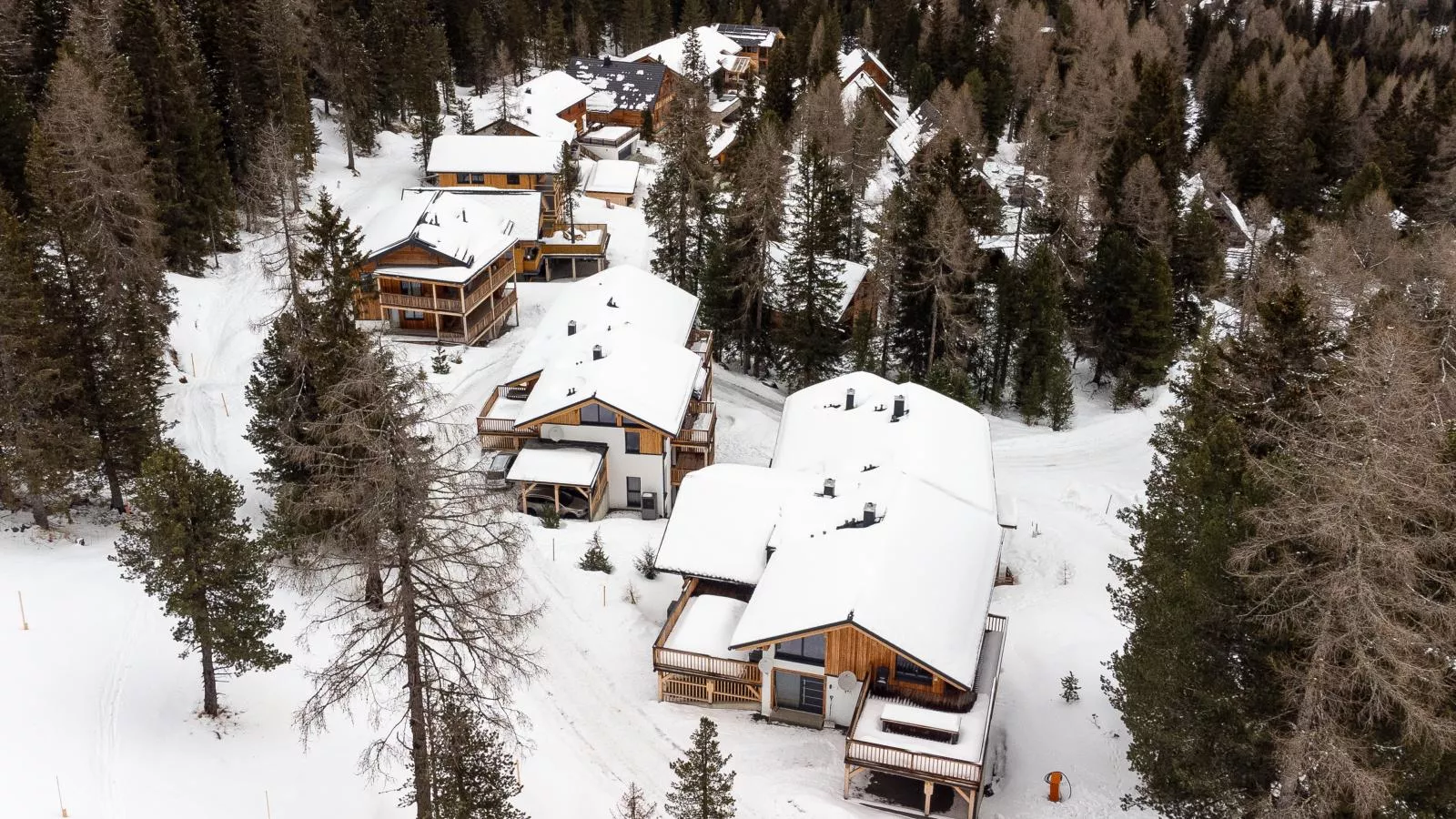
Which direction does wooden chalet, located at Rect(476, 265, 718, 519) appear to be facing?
toward the camera

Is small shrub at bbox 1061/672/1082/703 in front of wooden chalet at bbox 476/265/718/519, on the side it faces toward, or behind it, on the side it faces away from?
in front

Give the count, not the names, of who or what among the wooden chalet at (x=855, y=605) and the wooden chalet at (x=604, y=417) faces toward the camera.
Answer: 2

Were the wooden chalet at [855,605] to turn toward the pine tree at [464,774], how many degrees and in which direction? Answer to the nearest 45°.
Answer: approximately 45° to its right

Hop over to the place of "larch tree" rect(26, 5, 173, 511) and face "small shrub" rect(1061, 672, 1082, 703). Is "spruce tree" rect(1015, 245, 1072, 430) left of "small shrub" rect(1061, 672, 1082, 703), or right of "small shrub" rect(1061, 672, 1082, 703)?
left

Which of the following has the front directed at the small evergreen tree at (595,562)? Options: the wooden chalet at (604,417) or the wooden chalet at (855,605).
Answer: the wooden chalet at (604,417)

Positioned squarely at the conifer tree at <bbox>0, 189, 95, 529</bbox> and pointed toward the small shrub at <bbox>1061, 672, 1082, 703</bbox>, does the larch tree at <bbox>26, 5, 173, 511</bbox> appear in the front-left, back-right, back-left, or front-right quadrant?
front-left

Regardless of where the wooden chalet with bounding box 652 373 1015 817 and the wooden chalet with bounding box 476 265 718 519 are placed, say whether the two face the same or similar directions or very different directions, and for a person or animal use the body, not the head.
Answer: same or similar directions

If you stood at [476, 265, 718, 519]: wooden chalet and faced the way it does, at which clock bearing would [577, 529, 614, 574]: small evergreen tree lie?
The small evergreen tree is roughly at 12 o'clock from the wooden chalet.

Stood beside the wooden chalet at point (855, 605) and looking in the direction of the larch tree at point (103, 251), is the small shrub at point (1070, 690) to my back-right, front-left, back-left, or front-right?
back-right

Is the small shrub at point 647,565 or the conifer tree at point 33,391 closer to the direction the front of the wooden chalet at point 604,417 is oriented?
the small shrub

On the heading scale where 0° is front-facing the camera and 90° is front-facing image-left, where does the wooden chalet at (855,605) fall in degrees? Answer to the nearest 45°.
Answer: approximately 0°

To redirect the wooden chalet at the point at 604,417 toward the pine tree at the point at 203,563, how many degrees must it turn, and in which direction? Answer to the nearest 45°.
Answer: approximately 45° to its right

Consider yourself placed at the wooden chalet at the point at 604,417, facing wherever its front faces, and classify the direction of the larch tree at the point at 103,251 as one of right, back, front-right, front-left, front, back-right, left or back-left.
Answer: right

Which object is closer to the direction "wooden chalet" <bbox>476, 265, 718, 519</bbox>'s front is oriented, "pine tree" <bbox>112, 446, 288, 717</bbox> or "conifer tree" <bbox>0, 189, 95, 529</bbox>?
the pine tree

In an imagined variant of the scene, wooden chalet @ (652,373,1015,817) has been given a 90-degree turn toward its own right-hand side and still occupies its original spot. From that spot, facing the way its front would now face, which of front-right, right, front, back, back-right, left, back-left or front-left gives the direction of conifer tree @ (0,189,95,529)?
front

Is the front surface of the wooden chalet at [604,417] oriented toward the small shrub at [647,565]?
yes
